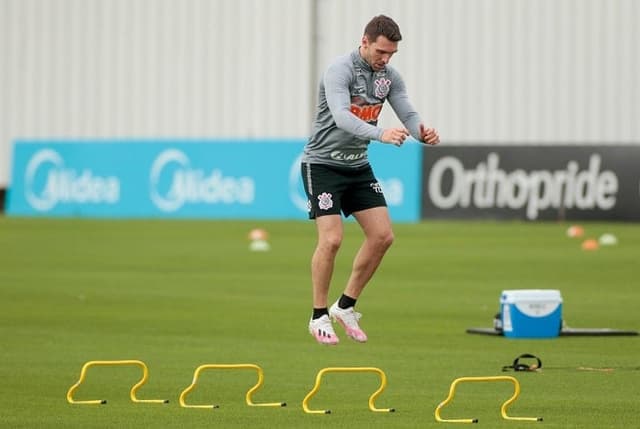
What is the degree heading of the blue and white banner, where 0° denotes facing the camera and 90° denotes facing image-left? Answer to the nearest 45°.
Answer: approximately 0°
